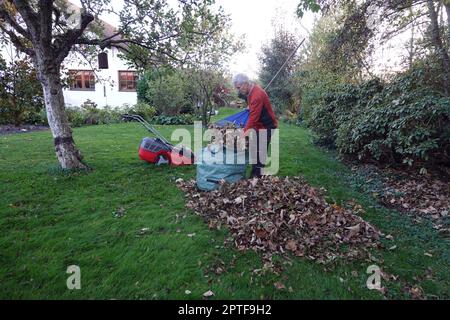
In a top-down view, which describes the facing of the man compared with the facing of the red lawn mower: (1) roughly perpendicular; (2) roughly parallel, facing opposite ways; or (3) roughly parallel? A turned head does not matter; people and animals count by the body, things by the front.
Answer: roughly parallel, facing opposite ways

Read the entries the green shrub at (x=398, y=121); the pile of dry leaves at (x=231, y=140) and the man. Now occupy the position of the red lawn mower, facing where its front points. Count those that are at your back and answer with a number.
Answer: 0

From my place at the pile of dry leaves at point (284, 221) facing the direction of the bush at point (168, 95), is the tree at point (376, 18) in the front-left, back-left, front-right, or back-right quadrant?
front-right

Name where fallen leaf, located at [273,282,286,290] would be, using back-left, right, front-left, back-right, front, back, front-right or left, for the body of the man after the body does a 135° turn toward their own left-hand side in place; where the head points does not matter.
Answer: front-right

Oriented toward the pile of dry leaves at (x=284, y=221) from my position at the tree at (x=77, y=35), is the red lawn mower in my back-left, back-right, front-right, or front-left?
front-left

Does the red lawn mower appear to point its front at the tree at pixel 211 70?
no

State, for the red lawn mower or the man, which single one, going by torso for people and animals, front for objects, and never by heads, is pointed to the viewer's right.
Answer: the red lawn mower

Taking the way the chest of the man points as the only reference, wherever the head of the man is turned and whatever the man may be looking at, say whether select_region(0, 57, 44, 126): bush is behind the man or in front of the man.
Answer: in front

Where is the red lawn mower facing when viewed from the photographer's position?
facing to the right of the viewer

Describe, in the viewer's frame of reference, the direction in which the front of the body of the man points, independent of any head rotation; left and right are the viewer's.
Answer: facing to the left of the viewer

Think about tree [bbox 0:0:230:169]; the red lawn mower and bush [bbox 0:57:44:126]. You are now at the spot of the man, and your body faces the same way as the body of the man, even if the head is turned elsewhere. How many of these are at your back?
0

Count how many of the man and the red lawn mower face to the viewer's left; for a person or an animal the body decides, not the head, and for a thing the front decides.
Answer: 1

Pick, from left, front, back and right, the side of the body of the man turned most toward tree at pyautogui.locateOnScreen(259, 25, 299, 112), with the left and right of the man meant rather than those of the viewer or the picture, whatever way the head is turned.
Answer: right

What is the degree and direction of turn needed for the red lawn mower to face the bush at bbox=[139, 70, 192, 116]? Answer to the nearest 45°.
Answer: approximately 90° to its left

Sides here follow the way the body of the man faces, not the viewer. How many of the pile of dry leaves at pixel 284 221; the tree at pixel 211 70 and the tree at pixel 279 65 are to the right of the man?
2

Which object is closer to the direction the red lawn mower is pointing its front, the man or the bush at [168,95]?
the man
